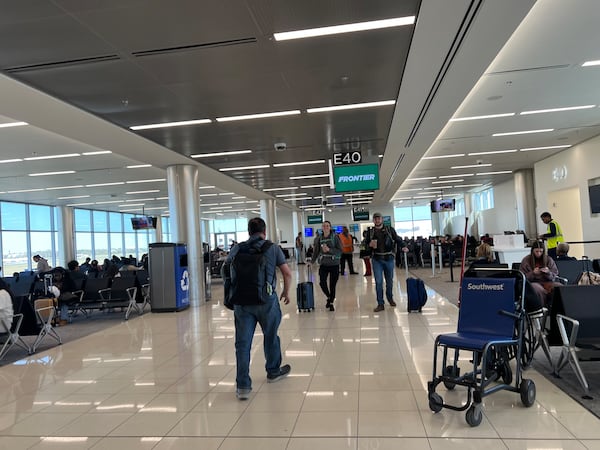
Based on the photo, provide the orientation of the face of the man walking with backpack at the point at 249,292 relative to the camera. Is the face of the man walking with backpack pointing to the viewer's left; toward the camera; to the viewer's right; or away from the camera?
away from the camera

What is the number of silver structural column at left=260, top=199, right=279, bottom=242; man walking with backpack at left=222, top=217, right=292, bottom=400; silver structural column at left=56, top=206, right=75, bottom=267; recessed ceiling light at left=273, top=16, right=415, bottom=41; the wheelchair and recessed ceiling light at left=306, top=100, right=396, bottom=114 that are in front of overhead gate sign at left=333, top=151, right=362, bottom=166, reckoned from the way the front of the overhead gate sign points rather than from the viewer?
4

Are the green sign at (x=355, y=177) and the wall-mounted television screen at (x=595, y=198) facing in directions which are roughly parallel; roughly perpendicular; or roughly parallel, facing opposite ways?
roughly perpendicular

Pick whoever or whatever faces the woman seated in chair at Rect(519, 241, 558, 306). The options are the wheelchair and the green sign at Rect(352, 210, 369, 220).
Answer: the green sign

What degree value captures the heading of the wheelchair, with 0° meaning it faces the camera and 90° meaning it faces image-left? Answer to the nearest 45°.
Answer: approximately 45°

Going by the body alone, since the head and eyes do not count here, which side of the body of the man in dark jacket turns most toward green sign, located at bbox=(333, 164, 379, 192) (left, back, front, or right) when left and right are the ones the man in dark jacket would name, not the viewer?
back

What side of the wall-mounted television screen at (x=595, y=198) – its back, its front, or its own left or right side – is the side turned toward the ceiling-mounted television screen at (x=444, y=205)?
right

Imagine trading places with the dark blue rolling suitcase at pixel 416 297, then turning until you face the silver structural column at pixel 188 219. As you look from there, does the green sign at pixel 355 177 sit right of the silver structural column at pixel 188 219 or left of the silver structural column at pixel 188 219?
right

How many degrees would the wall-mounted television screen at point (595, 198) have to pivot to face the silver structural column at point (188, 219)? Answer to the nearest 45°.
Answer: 0° — it already faces it

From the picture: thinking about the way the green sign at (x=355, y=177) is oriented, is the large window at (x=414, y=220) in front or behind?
behind
